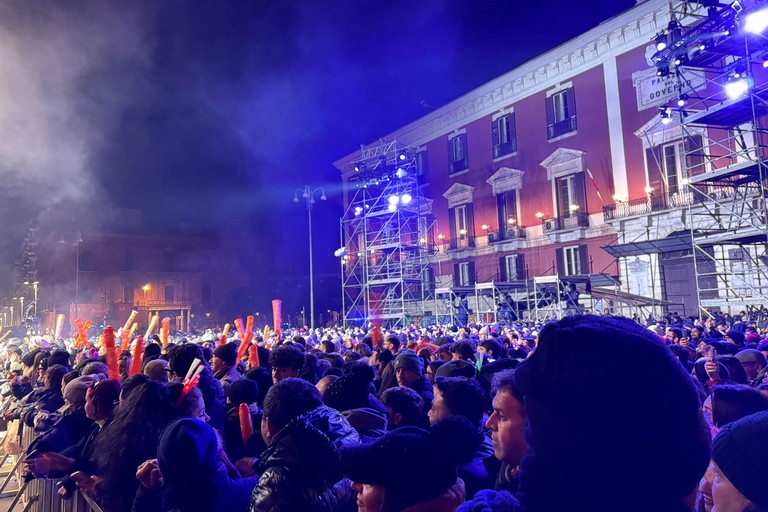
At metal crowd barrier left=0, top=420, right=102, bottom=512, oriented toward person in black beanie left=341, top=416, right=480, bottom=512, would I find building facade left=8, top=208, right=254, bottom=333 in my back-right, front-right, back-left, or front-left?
back-left

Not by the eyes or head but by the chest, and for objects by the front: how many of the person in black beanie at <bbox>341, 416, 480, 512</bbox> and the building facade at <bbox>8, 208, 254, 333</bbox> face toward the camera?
1

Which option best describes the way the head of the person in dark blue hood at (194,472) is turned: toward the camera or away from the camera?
away from the camera

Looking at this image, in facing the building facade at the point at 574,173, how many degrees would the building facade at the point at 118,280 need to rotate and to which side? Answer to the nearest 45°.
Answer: approximately 45° to its left

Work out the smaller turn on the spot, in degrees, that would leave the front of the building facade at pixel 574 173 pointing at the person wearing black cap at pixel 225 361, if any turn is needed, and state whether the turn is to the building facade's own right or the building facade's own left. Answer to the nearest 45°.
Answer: approximately 45° to the building facade's own left

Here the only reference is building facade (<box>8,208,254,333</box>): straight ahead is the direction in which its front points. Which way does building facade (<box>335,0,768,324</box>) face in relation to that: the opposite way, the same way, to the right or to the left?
to the right

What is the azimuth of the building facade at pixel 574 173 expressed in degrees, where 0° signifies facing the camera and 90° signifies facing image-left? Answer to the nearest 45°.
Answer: approximately 45°

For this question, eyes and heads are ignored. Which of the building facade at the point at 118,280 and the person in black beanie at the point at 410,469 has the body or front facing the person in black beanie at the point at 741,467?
the building facade

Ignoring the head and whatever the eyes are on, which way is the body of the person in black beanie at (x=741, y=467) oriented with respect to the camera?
to the viewer's left

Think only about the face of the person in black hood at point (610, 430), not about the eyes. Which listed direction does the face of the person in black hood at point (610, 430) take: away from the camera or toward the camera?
away from the camera
